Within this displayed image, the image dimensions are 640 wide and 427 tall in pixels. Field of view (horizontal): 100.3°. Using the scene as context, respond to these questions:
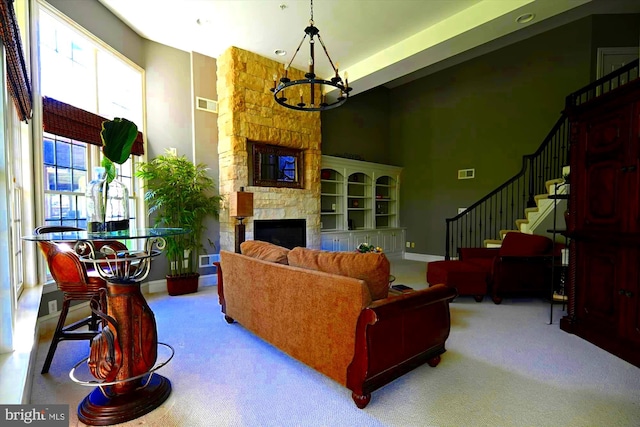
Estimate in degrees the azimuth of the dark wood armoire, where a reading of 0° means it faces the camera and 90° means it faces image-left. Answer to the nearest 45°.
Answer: approximately 45°

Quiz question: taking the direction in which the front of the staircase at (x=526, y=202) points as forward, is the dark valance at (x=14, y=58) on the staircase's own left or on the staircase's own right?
on the staircase's own left

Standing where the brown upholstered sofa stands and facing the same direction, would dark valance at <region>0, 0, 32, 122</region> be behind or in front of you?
behind

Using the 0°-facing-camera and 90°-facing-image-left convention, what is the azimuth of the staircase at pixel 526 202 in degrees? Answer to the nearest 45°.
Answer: approximately 90°

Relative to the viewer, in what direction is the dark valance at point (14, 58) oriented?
to the viewer's right

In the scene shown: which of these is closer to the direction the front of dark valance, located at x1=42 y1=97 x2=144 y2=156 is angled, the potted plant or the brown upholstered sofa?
the brown upholstered sofa

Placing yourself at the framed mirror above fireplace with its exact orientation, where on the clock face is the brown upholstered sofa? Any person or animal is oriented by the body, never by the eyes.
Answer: The brown upholstered sofa is roughly at 1 o'clock from the framed mirror above fireplace.

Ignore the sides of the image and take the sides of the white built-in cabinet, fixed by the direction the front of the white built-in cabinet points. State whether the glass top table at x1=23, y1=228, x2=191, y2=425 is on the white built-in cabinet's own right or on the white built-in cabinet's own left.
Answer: on the white built-in cabinet's own right

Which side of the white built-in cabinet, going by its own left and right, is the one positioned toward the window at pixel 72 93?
right

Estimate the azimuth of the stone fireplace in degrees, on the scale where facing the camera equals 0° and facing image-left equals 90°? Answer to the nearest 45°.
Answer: approximately 315°

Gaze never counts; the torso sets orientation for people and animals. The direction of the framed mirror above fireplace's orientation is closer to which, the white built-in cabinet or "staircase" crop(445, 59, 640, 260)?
the staircase
